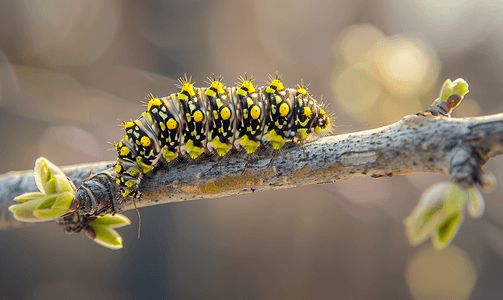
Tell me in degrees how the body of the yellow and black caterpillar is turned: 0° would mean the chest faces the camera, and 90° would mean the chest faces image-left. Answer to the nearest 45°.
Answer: approximately 90°
